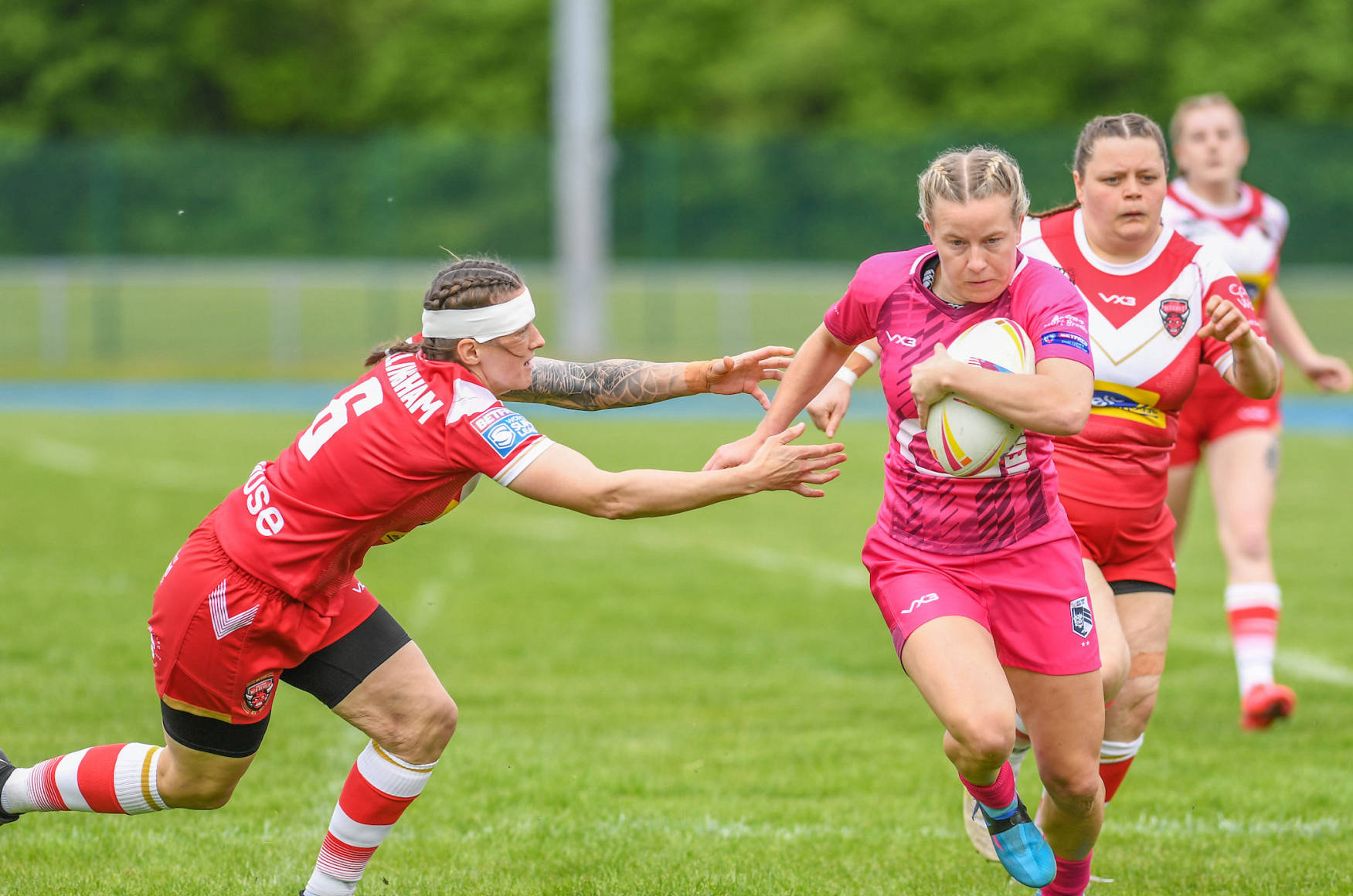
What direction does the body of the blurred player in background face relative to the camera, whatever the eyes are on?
toward the camera

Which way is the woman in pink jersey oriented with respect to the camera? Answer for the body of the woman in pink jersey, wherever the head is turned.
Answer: toward the camera

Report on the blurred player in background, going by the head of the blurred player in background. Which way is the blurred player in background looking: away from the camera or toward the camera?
toward the camera

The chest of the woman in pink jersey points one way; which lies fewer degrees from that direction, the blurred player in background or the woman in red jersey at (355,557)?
the woman in red jersey

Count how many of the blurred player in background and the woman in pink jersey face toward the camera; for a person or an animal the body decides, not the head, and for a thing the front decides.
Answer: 2

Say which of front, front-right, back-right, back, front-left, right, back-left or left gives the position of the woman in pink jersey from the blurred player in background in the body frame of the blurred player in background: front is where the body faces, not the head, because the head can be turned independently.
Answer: front

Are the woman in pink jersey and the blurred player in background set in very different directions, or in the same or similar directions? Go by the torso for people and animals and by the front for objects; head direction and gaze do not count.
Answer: same or similar directions

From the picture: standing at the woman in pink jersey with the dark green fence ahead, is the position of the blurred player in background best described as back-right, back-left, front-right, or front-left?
front-right

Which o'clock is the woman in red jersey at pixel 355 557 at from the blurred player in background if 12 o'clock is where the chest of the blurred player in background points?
The woman in red jersey is roughly at 1 o'clock from the blurred player in background.

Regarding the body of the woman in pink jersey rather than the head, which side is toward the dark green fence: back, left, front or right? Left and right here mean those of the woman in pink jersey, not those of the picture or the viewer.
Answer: back

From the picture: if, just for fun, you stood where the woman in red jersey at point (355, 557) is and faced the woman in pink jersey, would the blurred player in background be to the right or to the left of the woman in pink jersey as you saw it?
left

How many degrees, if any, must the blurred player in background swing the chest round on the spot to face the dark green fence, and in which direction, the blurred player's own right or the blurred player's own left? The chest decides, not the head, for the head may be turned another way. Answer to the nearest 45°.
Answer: approximately 135° to the blurred player's own right

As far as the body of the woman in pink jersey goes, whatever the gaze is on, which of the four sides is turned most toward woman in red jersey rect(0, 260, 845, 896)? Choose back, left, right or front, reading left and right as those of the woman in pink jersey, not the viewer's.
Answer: right

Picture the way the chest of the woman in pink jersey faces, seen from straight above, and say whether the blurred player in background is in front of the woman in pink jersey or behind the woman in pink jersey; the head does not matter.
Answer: behind
